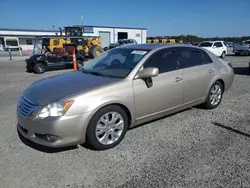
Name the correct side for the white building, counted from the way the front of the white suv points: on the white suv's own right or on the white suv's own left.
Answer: on the white suv's own right

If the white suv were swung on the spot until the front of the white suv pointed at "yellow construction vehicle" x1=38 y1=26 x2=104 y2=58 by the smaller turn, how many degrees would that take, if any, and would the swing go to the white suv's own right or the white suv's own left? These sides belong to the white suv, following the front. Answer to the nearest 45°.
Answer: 0° — it already faces it

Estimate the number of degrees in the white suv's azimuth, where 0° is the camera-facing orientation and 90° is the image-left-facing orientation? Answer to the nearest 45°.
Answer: approximately 45°
